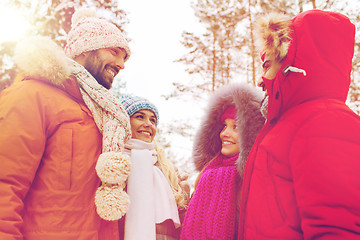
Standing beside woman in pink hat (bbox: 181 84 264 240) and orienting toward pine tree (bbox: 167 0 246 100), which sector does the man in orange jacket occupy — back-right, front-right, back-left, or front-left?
back-left

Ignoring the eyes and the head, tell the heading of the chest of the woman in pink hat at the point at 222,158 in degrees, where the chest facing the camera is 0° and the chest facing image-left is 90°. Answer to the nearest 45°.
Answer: approximately 45°

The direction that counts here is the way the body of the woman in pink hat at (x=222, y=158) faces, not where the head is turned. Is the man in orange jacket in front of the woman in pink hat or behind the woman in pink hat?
in front

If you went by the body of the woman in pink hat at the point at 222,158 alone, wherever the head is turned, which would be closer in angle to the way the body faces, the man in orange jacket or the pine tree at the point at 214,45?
the man in orange jacket

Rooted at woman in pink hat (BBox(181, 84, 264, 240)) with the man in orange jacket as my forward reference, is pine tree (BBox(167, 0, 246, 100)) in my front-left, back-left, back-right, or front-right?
back-right

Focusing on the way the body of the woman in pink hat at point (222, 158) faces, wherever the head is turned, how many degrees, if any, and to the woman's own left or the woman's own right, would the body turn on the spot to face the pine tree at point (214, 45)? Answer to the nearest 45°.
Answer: approximately 135° to the woman's own right
